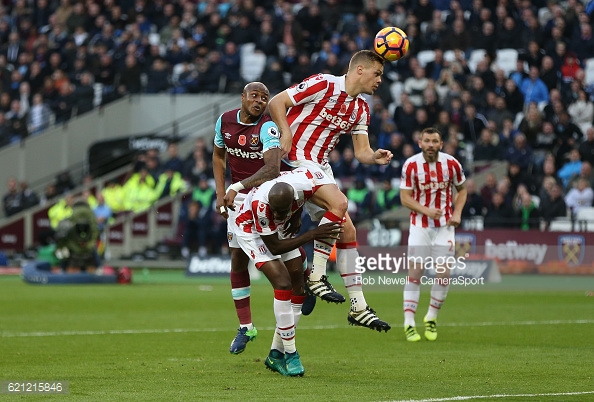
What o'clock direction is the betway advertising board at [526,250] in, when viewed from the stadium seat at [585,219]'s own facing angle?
The betway advertising board is roughly at 2 o'clock from the stadium seat.

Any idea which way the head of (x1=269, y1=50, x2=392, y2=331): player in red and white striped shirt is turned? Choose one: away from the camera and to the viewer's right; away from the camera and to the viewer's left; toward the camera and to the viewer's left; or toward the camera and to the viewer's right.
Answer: toward the camera and to the viewer's right

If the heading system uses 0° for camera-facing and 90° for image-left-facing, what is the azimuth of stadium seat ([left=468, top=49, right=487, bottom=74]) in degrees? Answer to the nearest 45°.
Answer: approximately 0°

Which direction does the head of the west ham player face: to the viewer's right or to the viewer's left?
to the viewer's right

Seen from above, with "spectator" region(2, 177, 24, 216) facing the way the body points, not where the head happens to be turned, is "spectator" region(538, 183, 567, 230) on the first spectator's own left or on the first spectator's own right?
on the first spectator's own left

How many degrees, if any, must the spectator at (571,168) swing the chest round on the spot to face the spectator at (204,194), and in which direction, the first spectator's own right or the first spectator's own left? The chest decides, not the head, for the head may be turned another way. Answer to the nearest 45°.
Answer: approximately 45° to the first spectator's own right

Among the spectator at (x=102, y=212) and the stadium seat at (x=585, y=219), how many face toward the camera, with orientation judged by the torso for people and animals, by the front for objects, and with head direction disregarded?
2

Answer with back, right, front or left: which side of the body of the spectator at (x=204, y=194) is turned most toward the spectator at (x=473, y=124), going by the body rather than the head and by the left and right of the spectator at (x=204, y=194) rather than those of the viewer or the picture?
left

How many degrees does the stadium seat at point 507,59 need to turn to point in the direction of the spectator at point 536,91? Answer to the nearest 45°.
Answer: approximately 45° to its left
